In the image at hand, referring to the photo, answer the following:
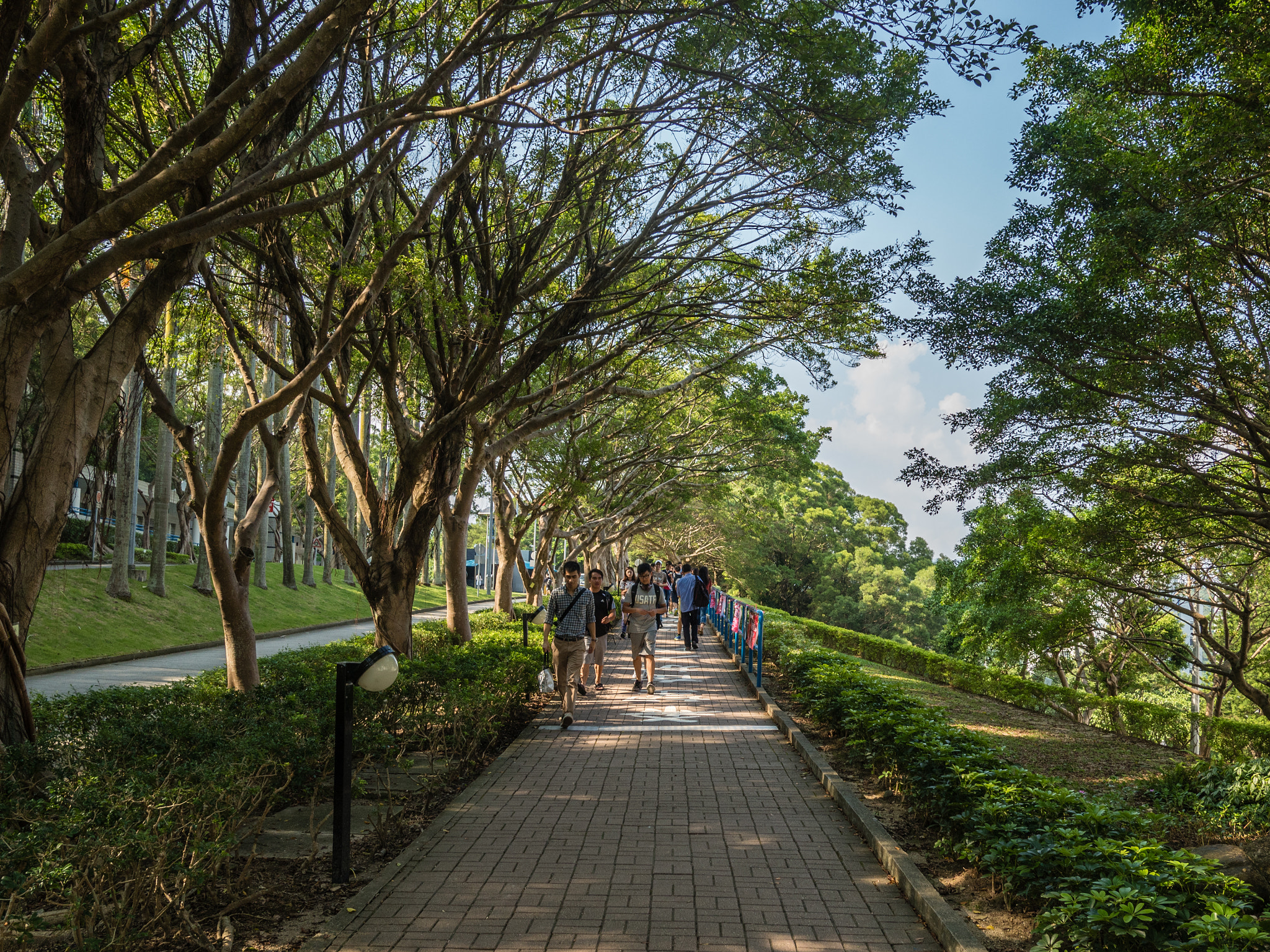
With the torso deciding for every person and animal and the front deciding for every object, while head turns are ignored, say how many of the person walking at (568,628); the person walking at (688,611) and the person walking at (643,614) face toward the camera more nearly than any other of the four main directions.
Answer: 2

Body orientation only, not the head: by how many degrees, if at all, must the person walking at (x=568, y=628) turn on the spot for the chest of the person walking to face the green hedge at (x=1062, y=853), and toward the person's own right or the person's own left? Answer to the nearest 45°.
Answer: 0° — they already face it

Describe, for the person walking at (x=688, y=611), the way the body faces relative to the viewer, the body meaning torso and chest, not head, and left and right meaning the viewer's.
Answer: facing away from the viewer

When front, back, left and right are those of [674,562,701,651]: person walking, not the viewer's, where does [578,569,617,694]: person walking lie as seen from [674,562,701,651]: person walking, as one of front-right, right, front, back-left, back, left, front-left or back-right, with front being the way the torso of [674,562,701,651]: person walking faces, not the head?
back

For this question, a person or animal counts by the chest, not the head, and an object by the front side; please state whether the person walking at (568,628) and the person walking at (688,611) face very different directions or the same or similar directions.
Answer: very different directions

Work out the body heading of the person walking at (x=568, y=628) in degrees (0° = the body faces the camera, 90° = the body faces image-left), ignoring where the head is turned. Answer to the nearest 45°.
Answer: approximately 0°

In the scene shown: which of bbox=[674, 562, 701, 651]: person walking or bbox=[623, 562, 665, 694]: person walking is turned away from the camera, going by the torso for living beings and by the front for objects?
bbox=[674, 562, 701, 651]: person walking

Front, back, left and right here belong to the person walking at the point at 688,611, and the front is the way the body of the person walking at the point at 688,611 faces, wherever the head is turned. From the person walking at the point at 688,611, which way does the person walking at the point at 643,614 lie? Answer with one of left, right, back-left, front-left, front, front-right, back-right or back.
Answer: back

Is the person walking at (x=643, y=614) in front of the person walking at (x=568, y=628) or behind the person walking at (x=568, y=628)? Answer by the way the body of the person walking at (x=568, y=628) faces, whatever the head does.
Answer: behind

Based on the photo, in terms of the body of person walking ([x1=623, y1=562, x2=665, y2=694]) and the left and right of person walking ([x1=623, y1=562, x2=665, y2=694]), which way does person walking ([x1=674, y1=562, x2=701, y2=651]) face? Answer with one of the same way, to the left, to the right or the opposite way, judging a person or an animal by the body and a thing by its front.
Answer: the opposite way

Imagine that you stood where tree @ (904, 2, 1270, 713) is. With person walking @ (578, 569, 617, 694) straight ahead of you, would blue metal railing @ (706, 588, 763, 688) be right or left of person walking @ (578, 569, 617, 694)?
right

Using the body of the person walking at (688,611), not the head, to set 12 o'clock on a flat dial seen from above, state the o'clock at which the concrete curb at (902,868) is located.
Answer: The concrete curb is roughly at 6 o'clock from the person walking.

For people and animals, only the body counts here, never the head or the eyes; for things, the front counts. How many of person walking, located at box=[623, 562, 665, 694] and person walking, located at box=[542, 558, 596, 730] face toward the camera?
2
